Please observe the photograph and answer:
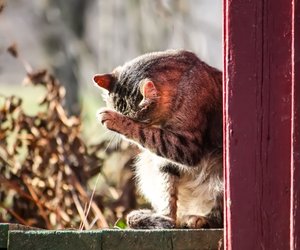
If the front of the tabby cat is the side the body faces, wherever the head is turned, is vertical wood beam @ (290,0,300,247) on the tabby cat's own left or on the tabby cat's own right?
on the tabby cat's own left

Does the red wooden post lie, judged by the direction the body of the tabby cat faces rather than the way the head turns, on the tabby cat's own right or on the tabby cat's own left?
on the tabby cat's own left

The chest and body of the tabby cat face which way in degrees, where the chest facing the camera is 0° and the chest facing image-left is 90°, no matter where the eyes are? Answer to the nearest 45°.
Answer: approximately 45°
